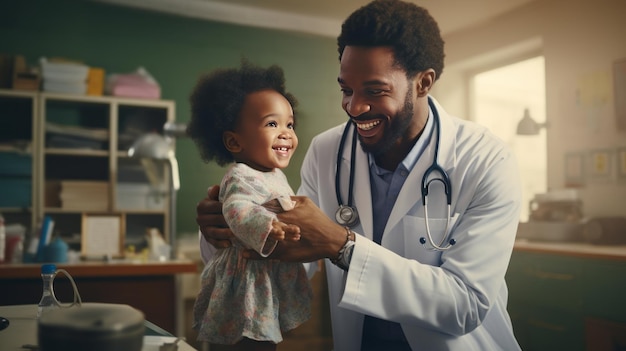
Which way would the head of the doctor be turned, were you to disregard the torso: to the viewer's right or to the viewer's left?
to the viewer's left

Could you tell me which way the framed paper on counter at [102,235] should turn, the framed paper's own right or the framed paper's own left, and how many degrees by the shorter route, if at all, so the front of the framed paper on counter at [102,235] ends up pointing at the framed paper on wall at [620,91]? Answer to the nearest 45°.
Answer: approximately 90° to the framed paper's own left

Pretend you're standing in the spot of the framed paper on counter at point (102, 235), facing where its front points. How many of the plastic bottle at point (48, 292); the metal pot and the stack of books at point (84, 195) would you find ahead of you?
2

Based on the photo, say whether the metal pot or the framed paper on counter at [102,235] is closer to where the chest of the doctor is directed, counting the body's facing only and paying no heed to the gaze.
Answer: the metal pot

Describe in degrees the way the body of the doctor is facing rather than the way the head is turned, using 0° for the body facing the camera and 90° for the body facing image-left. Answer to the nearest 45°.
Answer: approximately 45°

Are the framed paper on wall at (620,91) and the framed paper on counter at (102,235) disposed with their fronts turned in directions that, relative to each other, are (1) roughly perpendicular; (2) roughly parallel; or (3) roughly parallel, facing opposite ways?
roughly perpendicular

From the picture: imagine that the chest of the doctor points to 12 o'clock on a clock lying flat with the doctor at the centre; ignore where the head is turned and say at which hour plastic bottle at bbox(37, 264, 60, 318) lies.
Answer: The plastic bottle is roughly at 1 o'clock from the doctor.

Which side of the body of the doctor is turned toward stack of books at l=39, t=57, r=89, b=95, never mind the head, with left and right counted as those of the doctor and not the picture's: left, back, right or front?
right

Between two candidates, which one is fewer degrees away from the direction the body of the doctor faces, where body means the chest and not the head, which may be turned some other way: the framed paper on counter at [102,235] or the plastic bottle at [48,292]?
the plastic bottle

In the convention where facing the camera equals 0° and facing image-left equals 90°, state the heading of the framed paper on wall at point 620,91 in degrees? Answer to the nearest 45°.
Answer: approximately 45°
